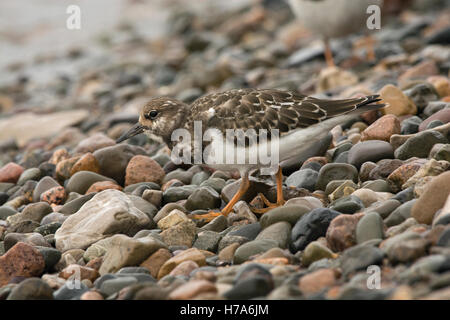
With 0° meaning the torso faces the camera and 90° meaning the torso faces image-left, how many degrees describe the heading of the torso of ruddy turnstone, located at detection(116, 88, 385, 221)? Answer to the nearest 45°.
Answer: approximately 90°

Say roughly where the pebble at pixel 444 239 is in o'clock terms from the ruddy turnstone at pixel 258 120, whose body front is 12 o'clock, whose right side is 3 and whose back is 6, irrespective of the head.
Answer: The pebble is roughly at 8 o'clock from the ruddy turnstone.

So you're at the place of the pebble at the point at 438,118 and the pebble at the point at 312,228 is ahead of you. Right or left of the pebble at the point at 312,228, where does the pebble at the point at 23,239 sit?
right

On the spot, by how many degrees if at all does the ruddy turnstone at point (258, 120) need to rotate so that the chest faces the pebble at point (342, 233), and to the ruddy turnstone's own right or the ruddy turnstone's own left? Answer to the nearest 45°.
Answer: approximately 135° to the ruddy turnstone's own left
